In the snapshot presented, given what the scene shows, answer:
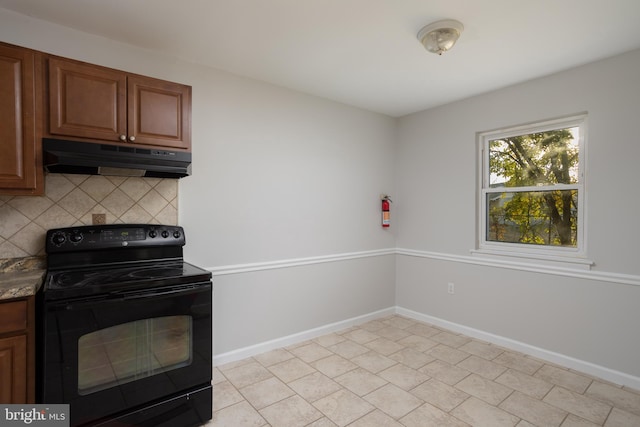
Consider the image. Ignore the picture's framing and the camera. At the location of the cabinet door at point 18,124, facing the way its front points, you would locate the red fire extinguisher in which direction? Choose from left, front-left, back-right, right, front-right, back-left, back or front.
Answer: left

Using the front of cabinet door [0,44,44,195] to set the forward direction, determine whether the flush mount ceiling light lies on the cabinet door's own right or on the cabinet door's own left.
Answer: on the cabinet door's own left

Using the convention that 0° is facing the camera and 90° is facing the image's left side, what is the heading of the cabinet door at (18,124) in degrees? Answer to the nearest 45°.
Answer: approximately 0°
